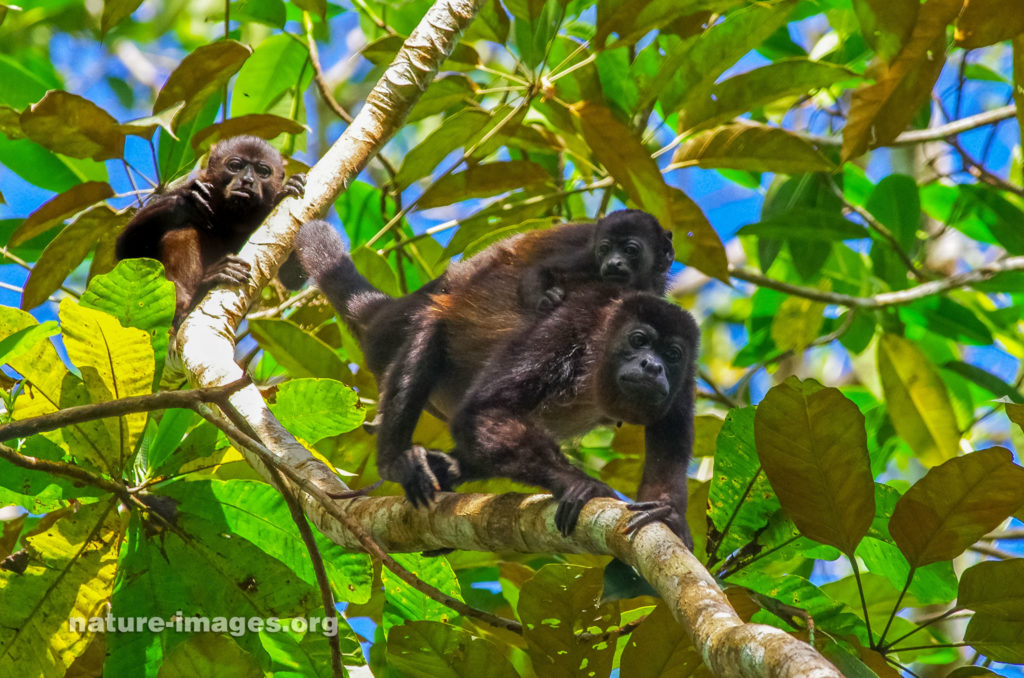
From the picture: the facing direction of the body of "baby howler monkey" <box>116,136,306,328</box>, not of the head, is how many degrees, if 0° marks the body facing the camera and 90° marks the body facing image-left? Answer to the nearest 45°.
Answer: approximately 315°
